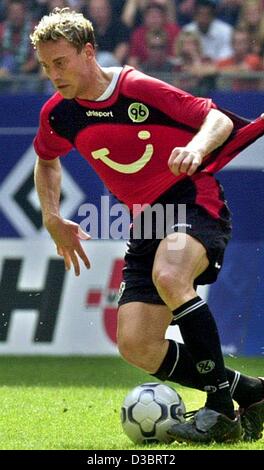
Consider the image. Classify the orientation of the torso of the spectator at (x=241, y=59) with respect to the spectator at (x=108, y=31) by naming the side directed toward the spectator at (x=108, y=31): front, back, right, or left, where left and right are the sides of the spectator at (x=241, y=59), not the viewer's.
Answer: right

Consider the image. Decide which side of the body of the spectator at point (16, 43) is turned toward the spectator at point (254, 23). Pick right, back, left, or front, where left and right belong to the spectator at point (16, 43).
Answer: left

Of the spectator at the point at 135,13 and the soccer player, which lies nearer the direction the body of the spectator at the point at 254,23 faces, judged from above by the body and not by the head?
the soccer player

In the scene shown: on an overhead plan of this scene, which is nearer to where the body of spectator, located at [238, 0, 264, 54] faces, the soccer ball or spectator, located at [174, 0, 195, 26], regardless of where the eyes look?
the soccer ball

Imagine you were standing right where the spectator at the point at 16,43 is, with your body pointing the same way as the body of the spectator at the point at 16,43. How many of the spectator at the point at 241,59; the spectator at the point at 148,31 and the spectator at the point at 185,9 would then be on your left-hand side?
3

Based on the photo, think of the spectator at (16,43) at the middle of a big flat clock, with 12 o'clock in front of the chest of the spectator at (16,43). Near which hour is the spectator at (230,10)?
the spectator at (230,10) is roughly at 9 o'clock from the spectator at (16,43).

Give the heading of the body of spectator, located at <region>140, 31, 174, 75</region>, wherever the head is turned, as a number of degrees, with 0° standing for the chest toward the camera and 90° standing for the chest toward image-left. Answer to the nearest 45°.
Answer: approximately 0°

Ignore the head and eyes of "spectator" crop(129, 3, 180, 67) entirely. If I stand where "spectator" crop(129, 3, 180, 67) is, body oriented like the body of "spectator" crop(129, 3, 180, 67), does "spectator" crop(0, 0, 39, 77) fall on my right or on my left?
on my right
